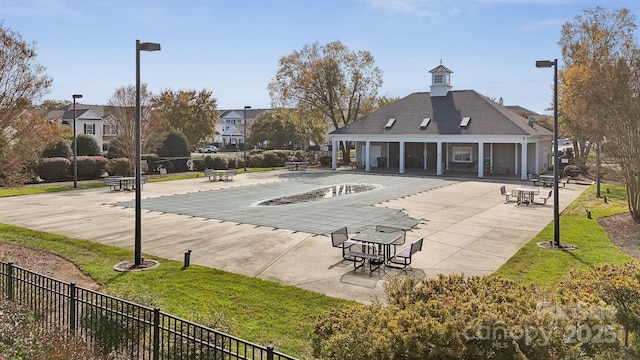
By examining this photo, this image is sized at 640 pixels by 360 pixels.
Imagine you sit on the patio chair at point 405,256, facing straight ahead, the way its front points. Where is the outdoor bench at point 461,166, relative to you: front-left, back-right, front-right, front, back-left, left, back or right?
front-right

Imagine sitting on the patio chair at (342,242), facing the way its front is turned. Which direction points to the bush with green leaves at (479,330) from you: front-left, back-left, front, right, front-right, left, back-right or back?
front-right

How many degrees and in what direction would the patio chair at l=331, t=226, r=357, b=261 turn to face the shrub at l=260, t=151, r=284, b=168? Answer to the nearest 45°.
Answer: approximately 135° to its left

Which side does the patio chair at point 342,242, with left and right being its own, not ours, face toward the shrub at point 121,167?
back

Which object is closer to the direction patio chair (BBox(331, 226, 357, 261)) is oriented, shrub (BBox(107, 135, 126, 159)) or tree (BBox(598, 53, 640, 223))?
the tree

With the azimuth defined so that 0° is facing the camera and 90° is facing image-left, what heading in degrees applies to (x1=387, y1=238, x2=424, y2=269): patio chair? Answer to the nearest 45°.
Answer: approximately 135°

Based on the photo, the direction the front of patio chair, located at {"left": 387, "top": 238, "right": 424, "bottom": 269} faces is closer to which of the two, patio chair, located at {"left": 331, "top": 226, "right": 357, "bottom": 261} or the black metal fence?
the patio chair

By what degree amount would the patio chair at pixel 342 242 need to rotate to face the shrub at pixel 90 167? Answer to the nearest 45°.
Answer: approximately 180°

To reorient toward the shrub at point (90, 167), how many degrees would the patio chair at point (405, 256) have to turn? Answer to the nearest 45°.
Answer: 0° — it already faces it

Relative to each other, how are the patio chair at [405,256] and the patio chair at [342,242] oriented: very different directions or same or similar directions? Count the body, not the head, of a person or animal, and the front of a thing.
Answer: very different directions

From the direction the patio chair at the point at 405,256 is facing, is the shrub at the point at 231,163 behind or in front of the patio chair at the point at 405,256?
in front

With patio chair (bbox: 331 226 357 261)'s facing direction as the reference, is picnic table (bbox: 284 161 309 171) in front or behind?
behind

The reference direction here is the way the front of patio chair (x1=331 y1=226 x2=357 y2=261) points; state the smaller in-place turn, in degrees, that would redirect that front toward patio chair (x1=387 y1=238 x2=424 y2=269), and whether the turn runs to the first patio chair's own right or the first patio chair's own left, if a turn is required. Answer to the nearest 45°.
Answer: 0° — it already faces it

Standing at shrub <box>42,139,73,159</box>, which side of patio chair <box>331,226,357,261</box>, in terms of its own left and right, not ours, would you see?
back

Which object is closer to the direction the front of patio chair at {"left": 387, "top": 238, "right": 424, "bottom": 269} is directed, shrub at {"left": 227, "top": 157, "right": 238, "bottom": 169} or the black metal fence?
the shrub

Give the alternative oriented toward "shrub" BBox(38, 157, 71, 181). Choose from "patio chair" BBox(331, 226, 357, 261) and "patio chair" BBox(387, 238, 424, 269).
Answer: "patio chair" BBox(387, 238, 424, 269)

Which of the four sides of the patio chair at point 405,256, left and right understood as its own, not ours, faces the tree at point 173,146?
front
